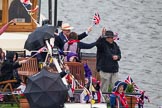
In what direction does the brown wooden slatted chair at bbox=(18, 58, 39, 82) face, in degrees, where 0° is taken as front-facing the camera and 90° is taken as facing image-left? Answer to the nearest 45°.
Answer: approximately 0°

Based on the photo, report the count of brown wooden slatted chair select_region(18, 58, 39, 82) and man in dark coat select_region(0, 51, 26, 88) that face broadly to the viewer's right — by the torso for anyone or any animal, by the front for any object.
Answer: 1

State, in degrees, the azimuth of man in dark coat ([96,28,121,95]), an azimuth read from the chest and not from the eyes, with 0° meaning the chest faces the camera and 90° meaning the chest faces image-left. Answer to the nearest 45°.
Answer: approximately 315°

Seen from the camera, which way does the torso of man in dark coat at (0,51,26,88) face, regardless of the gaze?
to the viewer's right

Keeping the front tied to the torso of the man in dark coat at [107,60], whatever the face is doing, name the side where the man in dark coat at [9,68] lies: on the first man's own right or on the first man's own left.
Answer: on the first man's own right

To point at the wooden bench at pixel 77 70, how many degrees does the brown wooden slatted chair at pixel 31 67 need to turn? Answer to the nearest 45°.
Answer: approximately 45° to its left

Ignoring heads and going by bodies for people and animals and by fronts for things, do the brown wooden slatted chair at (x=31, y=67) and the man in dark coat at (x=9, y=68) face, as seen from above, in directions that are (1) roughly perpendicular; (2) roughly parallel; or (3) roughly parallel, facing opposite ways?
roughly perpendicular

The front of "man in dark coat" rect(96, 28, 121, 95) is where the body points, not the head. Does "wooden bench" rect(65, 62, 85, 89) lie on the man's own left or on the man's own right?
on the man's own right
